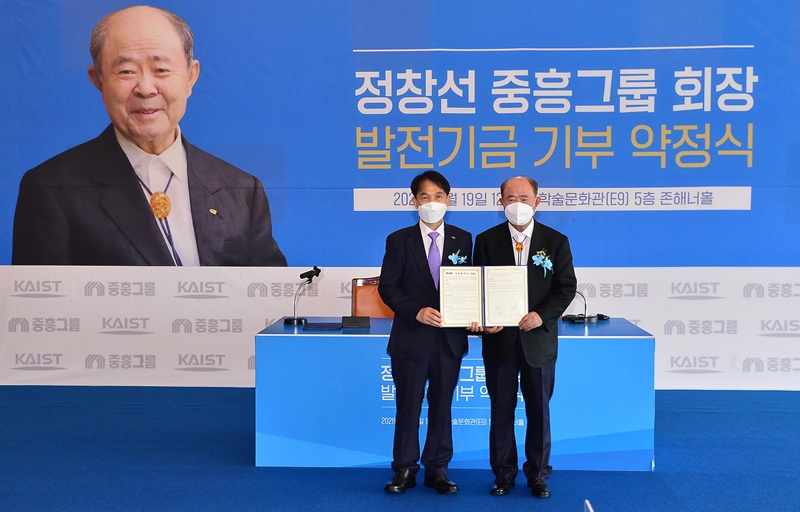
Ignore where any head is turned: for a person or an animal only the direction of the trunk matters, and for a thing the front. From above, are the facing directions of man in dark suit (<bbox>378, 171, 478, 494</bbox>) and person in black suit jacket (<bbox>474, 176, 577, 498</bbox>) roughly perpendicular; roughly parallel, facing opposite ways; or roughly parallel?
roughly parallel

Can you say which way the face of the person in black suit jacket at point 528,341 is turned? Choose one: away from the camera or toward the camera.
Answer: toward the camera

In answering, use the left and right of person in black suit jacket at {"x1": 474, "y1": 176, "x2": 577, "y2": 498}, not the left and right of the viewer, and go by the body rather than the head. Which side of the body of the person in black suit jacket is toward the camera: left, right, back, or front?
front

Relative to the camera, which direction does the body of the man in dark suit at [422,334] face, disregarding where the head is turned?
toward the camera

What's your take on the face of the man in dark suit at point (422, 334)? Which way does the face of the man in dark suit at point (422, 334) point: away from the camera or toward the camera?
toward the camera
